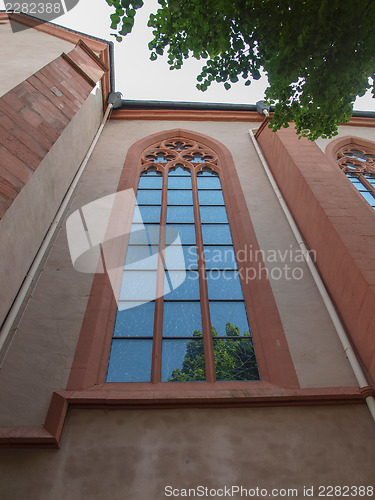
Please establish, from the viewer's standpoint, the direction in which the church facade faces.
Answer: facing the viewer

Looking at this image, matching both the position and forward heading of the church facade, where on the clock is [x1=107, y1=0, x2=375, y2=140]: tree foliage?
The tree foliage is roughly at 11 o'clock from the church facade.
